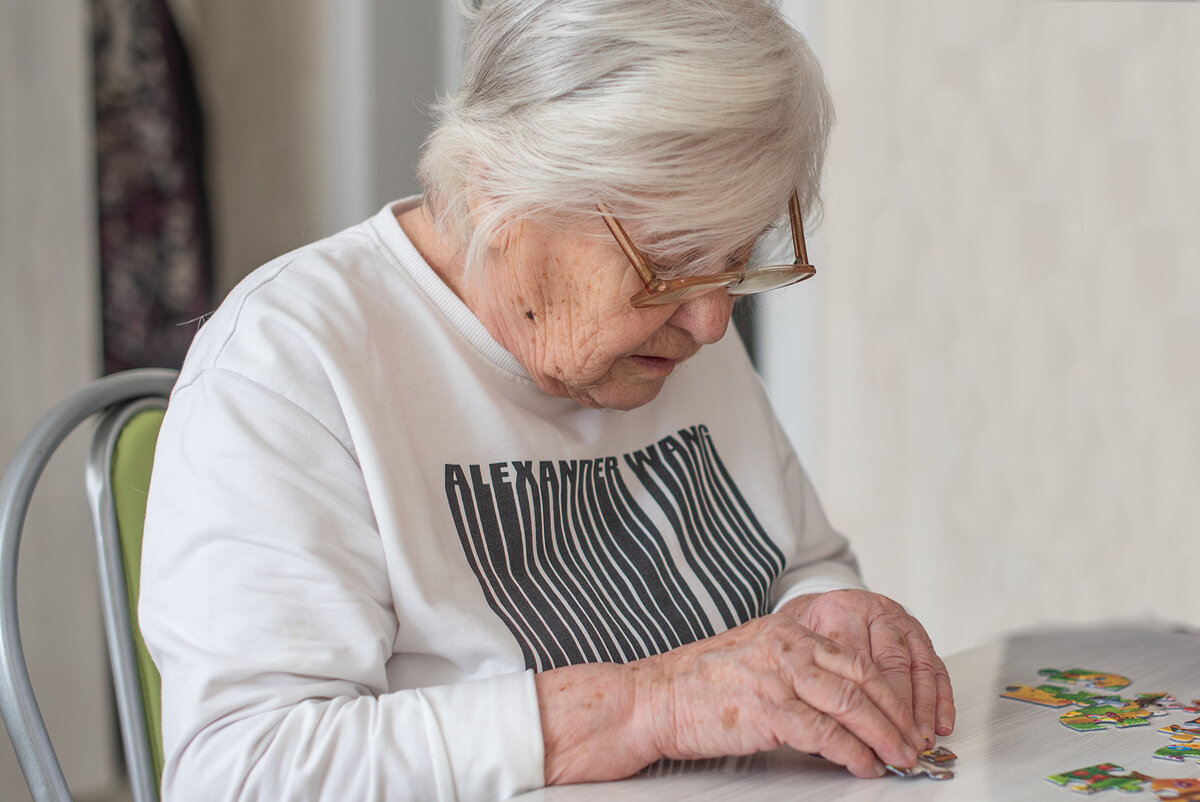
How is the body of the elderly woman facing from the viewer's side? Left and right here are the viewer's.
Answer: facing the viewer and to the right of the viewer

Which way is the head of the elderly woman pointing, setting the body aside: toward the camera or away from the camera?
toward the camera
